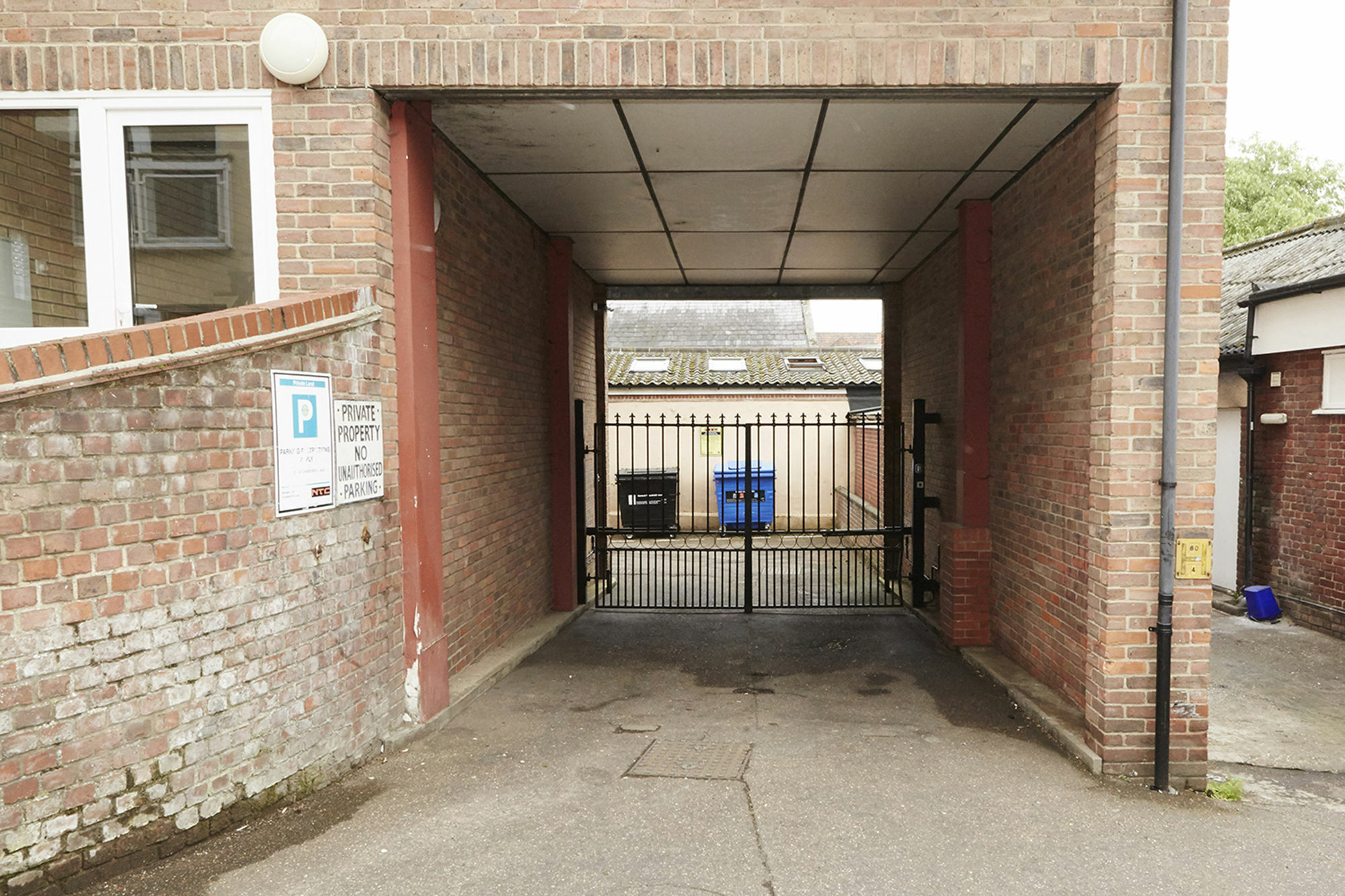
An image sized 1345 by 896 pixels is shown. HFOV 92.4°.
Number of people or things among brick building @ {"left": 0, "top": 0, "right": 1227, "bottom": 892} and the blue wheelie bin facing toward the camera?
2

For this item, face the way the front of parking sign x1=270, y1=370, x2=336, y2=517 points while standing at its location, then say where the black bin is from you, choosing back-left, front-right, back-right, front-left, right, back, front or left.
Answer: left

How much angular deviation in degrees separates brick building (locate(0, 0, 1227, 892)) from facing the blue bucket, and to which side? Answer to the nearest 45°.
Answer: approximately 90° to its left

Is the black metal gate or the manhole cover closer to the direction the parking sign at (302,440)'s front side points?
the manhole cover

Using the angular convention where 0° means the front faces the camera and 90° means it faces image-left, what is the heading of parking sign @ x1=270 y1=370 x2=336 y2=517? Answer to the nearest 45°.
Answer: approximately 315°
